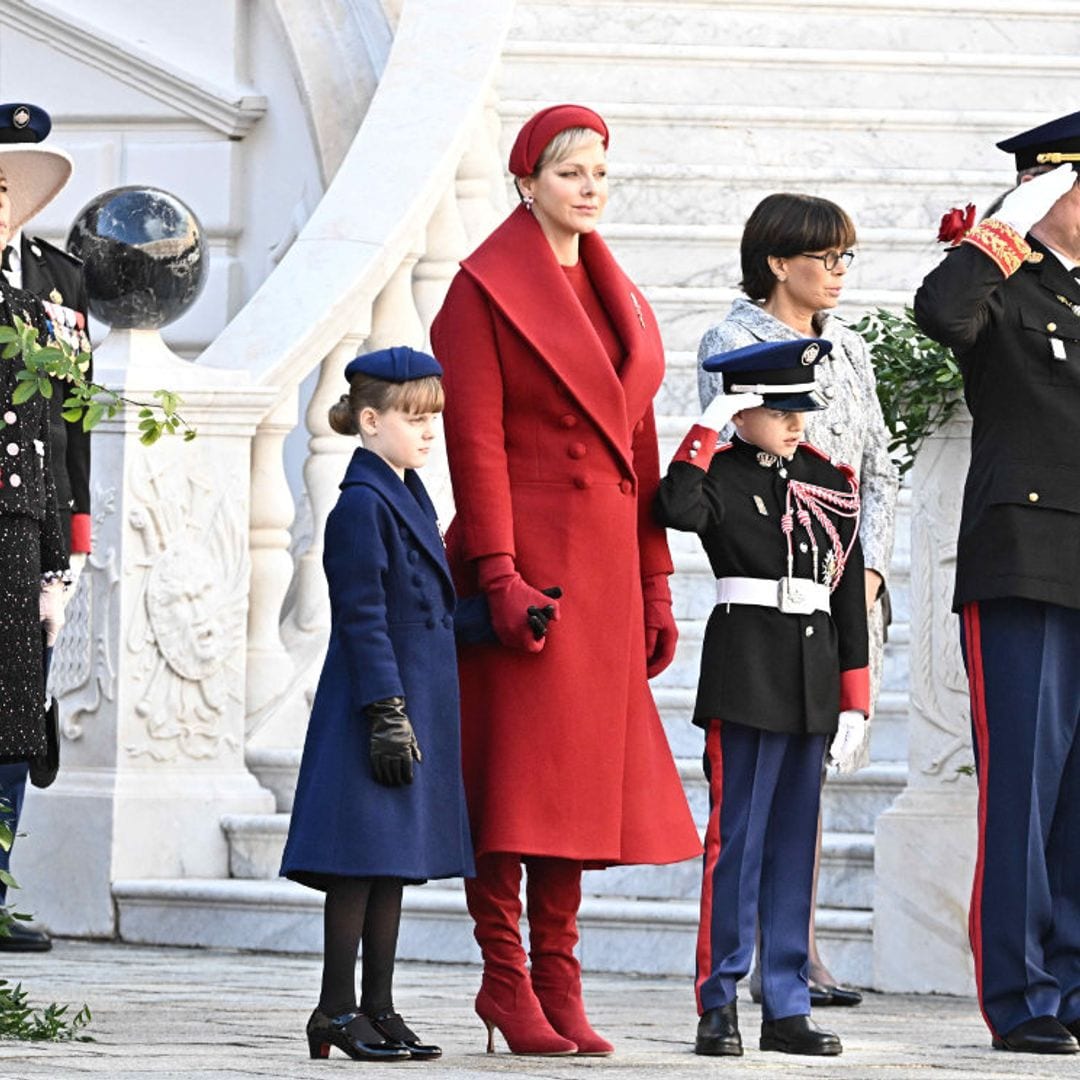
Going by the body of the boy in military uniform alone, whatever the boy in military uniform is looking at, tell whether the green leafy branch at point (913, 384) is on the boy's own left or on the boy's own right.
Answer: on the boy's own left

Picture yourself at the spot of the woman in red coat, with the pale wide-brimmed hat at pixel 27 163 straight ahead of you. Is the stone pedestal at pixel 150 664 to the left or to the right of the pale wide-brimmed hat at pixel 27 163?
right

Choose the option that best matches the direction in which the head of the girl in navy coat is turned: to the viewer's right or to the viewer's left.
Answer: to the viewer's right

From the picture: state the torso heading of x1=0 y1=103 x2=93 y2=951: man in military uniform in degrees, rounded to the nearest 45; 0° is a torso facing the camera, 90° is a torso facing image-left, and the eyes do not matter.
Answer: approximately 315°

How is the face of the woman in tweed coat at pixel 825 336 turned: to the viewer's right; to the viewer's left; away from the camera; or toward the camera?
to the viewer's right

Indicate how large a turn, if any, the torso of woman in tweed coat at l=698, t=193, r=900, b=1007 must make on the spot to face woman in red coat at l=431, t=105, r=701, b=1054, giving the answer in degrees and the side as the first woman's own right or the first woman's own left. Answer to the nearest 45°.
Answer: approximately 90° to the first woman's own right

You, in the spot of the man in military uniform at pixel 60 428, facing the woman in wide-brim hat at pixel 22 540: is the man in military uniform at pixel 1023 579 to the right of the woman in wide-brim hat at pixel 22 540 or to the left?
left

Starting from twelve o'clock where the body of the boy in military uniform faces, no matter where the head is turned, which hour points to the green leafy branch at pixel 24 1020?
The green leafy branch is roughly at 4 o'clock from the boy in military uniform.
